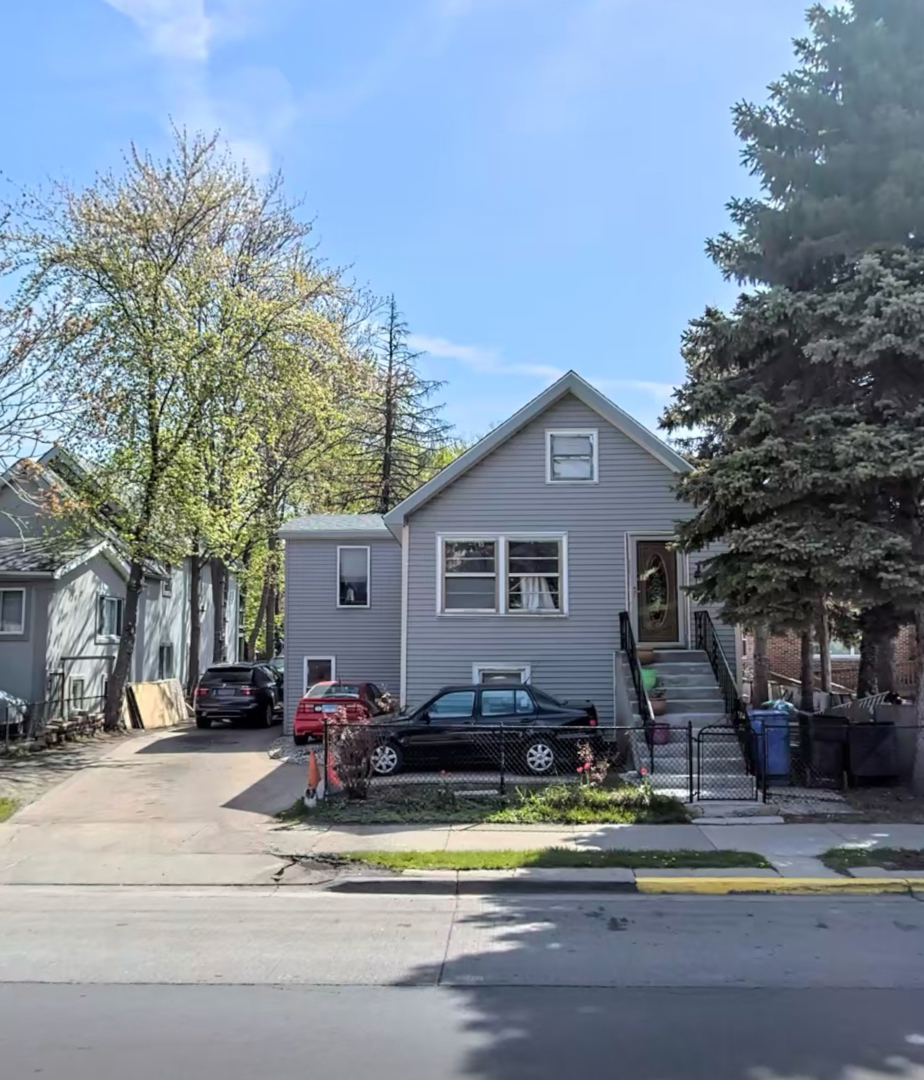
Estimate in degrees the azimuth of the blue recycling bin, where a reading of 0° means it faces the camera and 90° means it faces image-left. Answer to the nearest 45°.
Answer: approximately 0°

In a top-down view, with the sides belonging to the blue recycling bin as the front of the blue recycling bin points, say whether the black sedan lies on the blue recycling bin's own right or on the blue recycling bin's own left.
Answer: on the blue recycling bin's own right

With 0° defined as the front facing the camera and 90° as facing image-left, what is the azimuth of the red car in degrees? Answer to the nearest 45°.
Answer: approximately 225°

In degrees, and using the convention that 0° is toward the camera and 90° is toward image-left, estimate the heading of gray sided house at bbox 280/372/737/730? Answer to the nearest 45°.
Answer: approximately 0°

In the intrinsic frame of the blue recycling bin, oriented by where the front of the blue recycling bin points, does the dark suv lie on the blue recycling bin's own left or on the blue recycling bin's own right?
on the blue recycling bin's own right
